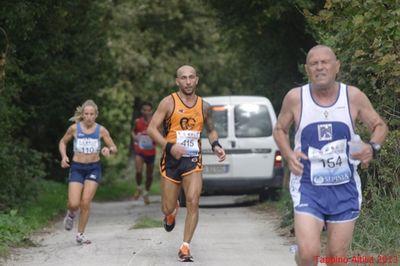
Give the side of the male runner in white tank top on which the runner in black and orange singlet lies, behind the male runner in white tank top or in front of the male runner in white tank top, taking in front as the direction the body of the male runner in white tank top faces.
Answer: behind

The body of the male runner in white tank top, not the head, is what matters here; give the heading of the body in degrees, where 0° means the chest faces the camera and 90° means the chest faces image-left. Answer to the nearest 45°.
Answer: approximately 0°

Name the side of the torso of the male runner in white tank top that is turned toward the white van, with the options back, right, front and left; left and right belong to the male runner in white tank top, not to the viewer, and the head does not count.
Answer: back
